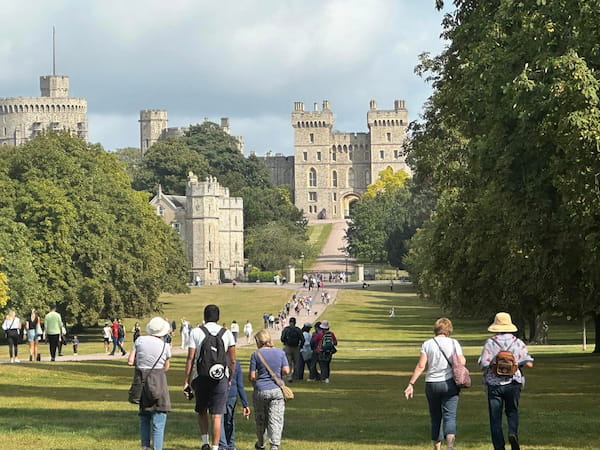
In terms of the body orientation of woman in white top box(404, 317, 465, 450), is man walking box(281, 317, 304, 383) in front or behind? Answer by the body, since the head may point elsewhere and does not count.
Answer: in front

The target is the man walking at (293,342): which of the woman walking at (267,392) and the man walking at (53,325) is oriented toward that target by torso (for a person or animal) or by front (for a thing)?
the woman walking

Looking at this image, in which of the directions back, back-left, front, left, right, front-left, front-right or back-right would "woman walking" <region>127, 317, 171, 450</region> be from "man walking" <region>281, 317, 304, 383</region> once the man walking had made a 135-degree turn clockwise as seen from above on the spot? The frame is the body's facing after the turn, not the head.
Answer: front-right

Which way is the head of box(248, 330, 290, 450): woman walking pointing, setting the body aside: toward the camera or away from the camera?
away from the camera

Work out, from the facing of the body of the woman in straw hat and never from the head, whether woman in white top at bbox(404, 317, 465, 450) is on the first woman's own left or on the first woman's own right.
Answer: on the first woman's own left

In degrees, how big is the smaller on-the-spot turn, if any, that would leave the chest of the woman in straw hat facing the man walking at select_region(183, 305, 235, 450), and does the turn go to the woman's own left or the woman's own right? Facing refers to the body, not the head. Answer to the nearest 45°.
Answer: approximately 90° to the woman's own left

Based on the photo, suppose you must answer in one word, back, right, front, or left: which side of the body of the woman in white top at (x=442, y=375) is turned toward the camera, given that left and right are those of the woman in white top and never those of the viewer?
back

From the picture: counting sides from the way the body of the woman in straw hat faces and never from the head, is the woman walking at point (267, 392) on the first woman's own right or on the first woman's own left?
on the first woman's own left

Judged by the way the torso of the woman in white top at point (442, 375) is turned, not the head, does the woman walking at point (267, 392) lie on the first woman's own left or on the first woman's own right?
on the first woman's own left

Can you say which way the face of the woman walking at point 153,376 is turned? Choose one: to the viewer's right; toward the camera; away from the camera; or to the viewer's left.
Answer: away from the camera

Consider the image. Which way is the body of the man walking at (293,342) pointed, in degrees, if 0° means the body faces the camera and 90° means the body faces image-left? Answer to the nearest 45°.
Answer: approximately 180°

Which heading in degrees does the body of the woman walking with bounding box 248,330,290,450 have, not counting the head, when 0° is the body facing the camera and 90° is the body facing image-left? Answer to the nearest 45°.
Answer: approximately 180°
